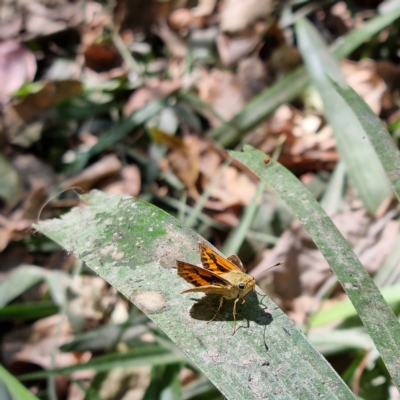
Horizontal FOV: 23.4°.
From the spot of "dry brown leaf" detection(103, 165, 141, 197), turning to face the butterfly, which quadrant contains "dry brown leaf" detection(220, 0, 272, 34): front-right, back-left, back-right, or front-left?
back-left

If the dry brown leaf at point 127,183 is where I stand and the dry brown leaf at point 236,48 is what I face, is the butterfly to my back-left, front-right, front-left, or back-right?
back-right

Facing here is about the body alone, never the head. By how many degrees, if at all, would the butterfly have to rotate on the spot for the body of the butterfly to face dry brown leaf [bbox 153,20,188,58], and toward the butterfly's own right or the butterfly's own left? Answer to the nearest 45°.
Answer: approximately 135° to the butterfly's own left

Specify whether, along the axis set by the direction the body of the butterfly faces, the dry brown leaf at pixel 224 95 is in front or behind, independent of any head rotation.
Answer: behind

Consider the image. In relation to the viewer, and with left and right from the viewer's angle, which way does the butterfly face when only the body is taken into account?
facing the viewer and to the right of the viewer

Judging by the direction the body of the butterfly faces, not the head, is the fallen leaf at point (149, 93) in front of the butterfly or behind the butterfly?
behind

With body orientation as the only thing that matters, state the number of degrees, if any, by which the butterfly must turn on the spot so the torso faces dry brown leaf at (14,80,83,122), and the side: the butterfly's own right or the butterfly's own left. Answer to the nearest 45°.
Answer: approximately 180°
